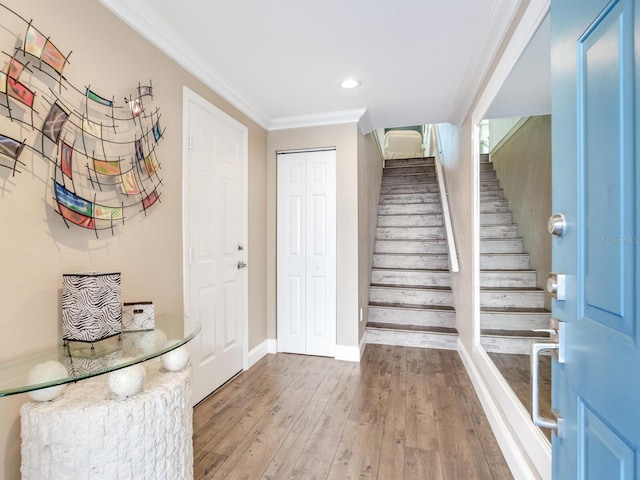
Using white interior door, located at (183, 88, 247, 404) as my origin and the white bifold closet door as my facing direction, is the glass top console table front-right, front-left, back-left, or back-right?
back-right

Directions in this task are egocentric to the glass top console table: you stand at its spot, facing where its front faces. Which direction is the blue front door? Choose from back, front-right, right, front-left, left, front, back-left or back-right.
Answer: front

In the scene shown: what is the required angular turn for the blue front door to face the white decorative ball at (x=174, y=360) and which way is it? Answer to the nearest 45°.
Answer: approximately 45° to its right

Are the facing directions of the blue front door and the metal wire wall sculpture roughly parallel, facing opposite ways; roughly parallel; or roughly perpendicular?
roughly parallel, facing opposite ways

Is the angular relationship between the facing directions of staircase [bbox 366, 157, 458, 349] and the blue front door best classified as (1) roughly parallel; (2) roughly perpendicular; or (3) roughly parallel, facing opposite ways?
roughly perpendicular

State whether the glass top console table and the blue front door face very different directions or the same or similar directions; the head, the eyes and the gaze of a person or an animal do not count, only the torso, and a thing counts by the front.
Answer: very different directions

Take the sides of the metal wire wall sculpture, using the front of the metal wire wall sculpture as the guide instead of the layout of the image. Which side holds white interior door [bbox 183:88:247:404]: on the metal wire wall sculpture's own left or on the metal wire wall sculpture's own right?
on the metal wire wall sculpture's own left

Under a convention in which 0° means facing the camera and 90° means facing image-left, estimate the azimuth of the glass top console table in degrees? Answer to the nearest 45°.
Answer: approximately 315°

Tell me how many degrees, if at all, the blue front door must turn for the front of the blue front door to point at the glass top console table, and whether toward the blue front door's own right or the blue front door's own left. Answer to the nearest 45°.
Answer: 0° — it already faces it

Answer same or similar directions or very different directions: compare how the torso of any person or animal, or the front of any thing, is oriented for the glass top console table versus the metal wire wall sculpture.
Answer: same or similar directions

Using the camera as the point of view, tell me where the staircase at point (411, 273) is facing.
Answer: facing the viewer

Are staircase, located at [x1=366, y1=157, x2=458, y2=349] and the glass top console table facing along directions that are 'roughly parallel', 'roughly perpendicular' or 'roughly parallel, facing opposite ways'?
roughly perpendicular

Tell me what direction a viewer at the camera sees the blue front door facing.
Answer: facing the viewer and to the left of the viewer

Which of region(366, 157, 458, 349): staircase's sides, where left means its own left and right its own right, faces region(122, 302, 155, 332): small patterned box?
front

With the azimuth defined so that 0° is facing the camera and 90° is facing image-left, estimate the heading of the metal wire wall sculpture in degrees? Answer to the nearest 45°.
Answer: approximately 315°
